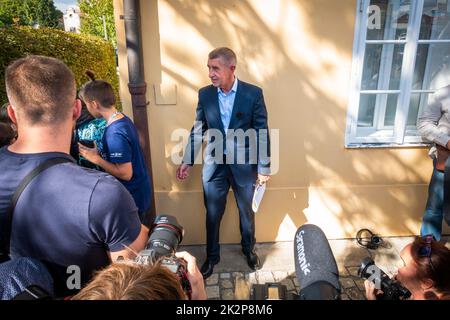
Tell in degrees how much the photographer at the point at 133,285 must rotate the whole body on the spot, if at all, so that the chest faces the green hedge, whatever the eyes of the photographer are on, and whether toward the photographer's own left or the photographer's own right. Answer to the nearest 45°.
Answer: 0° — they already face it

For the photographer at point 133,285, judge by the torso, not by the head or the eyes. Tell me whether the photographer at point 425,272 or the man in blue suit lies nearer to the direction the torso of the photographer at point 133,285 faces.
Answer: the man in blue suit

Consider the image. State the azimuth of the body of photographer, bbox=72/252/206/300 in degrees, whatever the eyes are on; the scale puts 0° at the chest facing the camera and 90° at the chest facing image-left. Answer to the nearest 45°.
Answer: approximately 180°

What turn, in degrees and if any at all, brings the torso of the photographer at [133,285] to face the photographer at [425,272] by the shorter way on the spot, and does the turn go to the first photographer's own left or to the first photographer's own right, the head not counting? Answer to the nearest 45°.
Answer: approximately 90° to the first photographer's own right
